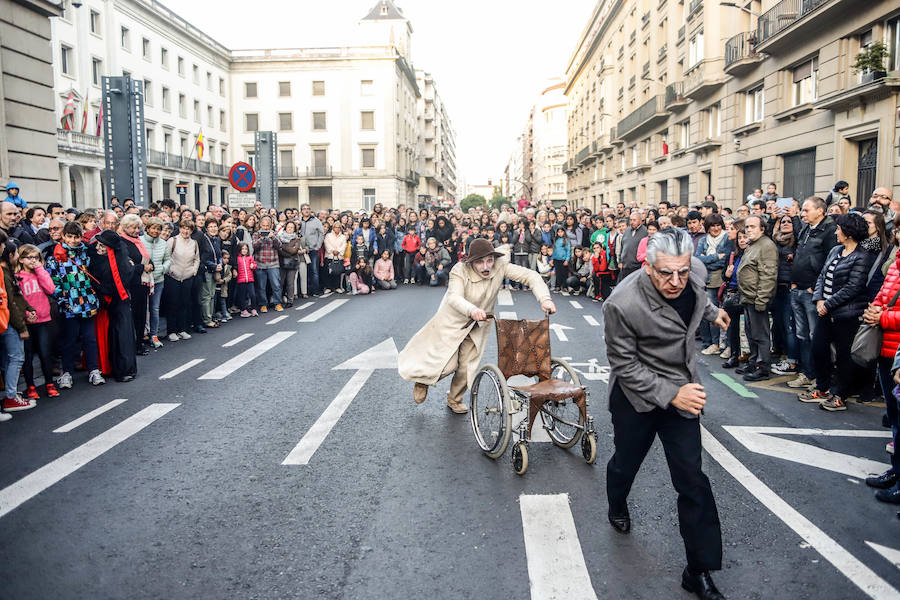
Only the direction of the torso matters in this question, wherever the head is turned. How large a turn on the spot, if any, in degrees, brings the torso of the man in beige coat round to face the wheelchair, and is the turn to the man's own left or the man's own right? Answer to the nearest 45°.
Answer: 0° — they already face it

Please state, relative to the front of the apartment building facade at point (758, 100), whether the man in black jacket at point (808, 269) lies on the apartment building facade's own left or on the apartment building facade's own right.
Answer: on the apartment building facade's own left

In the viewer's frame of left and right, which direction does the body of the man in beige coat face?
facing the viewer and to the right of the viewer

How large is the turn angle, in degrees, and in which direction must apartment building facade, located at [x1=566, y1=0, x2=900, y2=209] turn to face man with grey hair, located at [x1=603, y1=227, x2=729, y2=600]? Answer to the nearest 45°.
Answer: approximately 45° to its left

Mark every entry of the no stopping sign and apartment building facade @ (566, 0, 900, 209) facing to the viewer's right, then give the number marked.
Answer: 0

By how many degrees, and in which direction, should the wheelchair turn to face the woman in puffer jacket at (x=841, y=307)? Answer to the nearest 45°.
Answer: approximately 90° to its left

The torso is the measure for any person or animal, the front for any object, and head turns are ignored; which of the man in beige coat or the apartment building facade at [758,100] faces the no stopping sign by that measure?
the apartment building facade

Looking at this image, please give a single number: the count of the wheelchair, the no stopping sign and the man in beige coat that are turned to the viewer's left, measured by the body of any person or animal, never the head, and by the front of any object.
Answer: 0

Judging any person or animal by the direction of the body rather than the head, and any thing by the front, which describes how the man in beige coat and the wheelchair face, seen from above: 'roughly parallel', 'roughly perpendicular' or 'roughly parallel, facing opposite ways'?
roughly parallel

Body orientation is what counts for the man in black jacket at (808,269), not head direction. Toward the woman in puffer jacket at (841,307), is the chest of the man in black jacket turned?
no

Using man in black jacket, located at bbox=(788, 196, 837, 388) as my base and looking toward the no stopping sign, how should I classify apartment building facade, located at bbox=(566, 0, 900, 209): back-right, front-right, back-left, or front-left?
front-right

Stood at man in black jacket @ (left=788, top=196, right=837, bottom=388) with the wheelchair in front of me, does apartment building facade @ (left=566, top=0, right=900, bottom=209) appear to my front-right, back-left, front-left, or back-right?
back-right

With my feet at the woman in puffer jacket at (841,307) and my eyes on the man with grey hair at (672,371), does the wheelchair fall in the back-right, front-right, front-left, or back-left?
front-right

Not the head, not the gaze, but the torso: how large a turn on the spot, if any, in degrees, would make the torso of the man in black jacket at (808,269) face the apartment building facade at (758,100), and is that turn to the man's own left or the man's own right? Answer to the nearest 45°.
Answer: approximately 135° to the man's own right

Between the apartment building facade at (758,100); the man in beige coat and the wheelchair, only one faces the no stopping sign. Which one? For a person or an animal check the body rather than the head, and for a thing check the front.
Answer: the apartment building facade

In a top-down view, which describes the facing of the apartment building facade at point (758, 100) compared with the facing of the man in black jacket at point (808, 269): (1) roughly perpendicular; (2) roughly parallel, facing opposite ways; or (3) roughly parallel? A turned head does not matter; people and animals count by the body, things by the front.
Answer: roughly parallel

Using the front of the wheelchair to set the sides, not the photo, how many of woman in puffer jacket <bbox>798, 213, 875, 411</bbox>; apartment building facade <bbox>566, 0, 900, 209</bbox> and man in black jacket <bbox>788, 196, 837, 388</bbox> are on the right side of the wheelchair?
0

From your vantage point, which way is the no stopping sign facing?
toward the camera

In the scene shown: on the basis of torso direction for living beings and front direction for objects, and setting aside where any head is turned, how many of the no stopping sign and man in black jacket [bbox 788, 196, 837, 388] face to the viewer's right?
0
